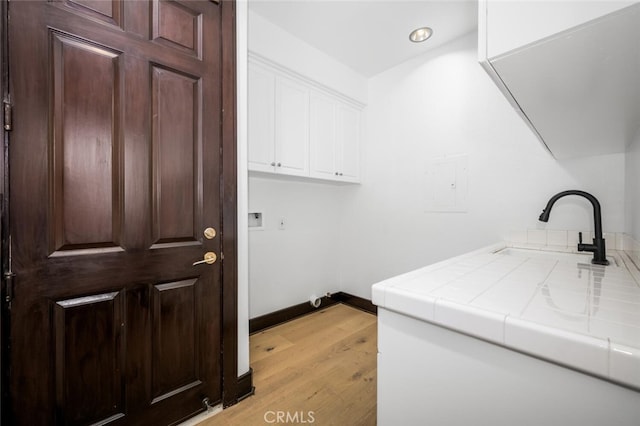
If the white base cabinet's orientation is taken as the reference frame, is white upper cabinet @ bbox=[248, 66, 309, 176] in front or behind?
in front

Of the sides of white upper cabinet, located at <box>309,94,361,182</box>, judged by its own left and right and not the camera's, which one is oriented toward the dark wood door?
right

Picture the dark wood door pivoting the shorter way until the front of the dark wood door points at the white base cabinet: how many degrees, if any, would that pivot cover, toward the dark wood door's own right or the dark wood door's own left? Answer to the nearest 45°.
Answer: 0° — it already faces it

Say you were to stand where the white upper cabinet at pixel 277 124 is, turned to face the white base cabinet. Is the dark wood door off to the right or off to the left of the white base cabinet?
right

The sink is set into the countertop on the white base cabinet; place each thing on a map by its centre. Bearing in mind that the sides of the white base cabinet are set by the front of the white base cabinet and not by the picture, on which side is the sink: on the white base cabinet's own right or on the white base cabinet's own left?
on the white base cabinet's own right

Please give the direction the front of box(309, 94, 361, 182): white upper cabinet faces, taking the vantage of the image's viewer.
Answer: facing the viewer and to the right of the viewer

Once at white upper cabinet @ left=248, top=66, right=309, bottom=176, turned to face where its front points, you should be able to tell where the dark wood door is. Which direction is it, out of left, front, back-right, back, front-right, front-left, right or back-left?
right

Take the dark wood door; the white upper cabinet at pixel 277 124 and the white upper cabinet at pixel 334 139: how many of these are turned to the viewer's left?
0

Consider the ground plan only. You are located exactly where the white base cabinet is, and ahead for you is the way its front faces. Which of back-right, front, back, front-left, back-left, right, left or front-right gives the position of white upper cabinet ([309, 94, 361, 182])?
front

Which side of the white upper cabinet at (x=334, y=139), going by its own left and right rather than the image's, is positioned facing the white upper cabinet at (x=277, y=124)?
right

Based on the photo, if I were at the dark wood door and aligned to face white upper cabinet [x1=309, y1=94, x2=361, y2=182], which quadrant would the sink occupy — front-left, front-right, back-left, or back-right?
front-right
